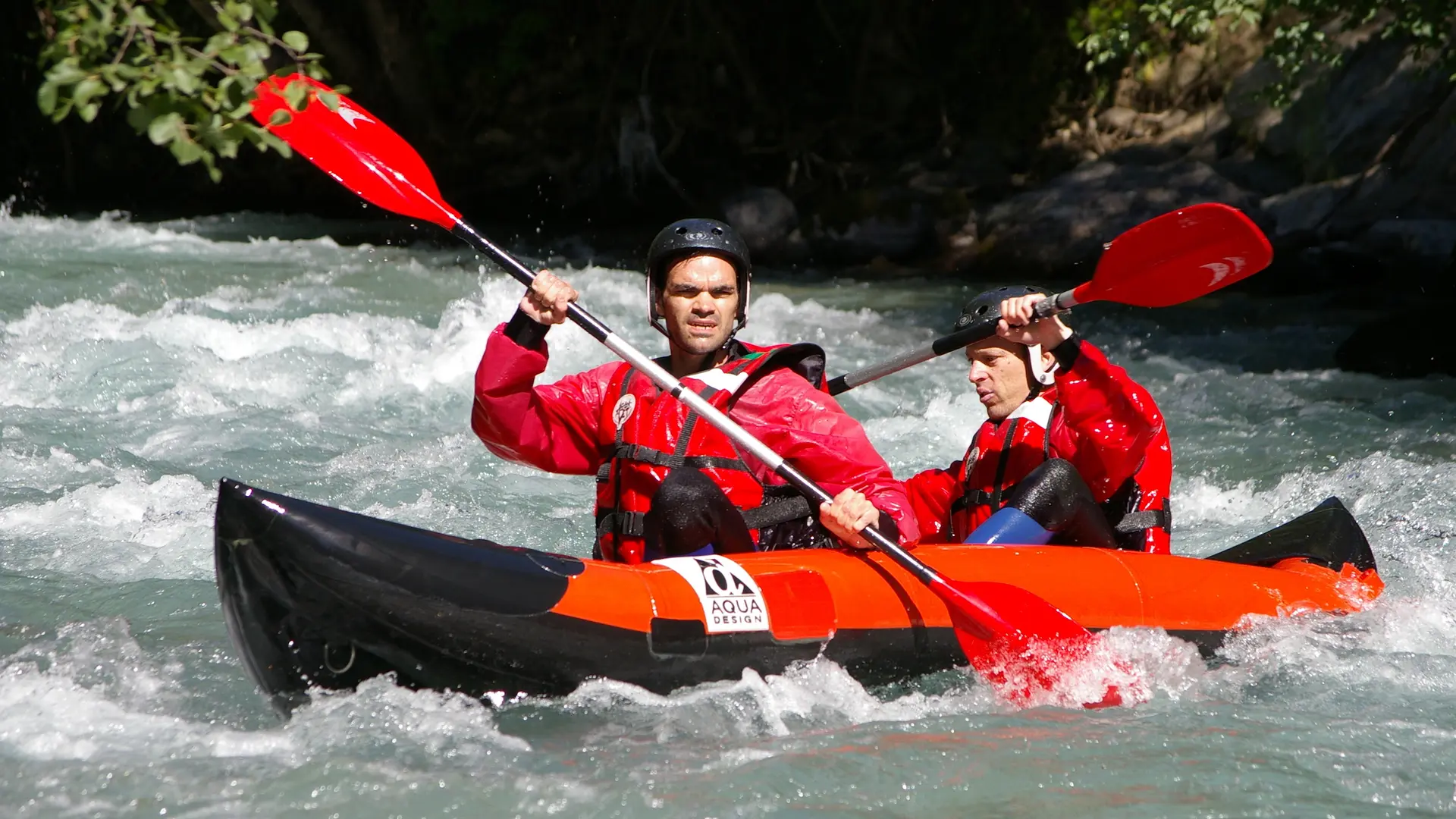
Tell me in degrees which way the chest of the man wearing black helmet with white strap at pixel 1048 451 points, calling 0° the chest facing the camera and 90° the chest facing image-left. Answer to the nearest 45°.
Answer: approximately 45°

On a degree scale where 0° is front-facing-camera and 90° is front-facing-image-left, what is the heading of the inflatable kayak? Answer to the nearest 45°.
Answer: approximately 90°

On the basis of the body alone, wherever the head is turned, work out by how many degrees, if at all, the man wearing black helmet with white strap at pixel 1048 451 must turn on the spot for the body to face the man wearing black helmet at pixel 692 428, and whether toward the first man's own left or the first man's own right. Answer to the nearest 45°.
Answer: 0° — they already face them
